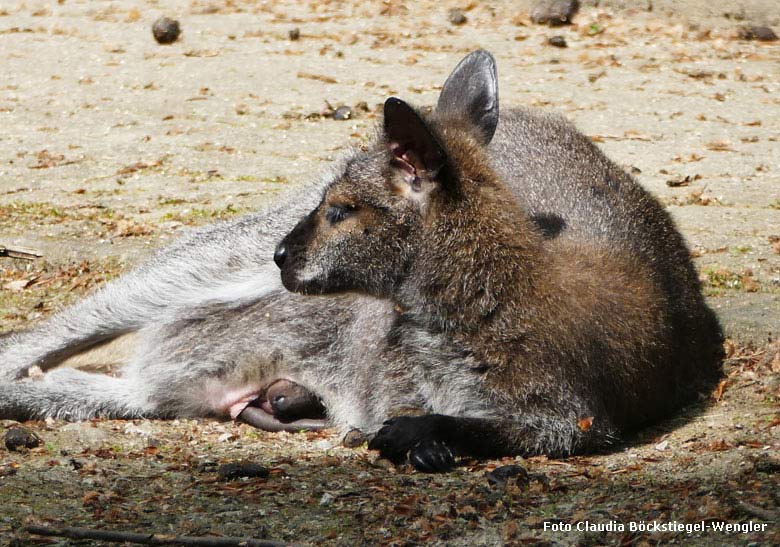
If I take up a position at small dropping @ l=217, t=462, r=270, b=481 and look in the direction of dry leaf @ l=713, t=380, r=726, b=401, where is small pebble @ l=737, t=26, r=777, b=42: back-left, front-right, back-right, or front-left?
front-left

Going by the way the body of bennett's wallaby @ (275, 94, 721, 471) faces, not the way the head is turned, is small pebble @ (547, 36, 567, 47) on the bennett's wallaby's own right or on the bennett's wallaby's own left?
on the bennett's wallaby's own right

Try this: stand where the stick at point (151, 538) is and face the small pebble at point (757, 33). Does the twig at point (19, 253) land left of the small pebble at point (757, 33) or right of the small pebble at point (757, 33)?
left

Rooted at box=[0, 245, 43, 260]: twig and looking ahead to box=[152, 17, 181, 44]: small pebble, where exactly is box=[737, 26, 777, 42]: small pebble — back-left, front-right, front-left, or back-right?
front-right

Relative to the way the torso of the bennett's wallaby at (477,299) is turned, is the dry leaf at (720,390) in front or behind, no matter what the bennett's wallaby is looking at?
behind

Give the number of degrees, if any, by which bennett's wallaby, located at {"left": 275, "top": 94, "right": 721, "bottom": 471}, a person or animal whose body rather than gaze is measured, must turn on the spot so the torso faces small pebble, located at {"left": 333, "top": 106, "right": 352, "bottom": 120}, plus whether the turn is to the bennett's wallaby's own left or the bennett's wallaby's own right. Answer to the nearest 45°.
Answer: approximately 90° to the bennett's wallaby's own right

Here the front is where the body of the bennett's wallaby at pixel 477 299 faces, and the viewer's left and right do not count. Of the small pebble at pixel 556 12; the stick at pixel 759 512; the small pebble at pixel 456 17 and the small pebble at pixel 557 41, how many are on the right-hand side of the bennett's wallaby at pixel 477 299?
3

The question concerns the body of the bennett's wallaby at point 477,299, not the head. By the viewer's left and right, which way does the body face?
facing to the left of the viewer

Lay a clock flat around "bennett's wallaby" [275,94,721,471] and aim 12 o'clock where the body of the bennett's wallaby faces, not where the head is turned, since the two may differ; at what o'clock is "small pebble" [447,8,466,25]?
The small pebble is roughly at 3 o'clock from the bennett's wallaby.

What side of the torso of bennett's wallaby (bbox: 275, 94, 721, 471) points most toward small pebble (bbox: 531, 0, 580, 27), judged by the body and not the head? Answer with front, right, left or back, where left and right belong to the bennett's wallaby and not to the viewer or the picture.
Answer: right

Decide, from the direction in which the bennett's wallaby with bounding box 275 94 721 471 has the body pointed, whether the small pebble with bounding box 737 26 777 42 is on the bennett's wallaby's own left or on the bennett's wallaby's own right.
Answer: on the bennett's wallaby's own right

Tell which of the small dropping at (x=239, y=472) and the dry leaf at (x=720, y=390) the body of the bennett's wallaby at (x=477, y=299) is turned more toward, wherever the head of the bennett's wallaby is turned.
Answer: the small dropping

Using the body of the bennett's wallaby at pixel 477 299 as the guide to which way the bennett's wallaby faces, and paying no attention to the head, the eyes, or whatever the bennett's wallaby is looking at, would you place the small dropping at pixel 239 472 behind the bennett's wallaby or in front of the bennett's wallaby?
in front

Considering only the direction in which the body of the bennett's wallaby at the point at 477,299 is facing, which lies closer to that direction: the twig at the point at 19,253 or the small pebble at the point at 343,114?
the twig
